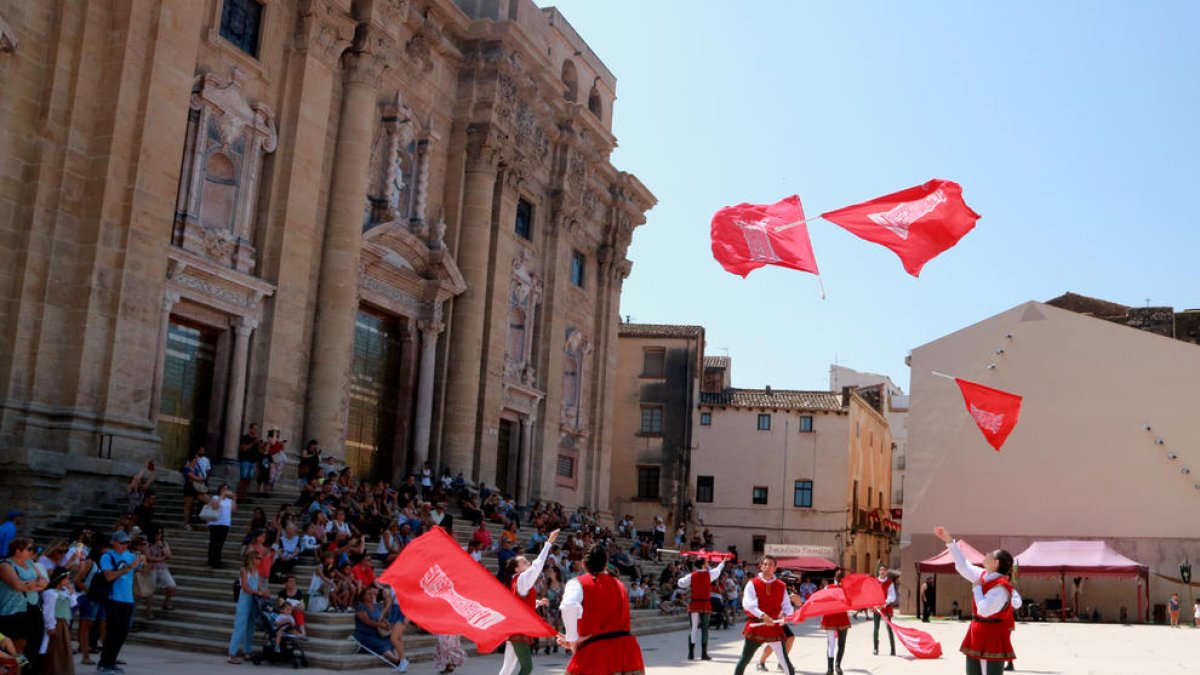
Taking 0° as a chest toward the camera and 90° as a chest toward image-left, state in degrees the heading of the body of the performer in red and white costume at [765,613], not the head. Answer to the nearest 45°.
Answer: approximately 0°

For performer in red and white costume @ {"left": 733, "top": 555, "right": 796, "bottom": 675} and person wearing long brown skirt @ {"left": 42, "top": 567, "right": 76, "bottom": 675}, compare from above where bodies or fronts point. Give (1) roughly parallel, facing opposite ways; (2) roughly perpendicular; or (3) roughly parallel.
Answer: roughly perpendicular

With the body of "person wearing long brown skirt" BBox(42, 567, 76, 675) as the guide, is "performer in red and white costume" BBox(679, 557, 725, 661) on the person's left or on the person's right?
on the person's left

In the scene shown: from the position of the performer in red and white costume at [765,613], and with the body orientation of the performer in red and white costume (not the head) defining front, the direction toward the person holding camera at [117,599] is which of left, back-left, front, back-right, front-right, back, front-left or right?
right

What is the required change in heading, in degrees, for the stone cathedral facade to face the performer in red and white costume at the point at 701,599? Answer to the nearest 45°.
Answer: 0° — it already faces them
